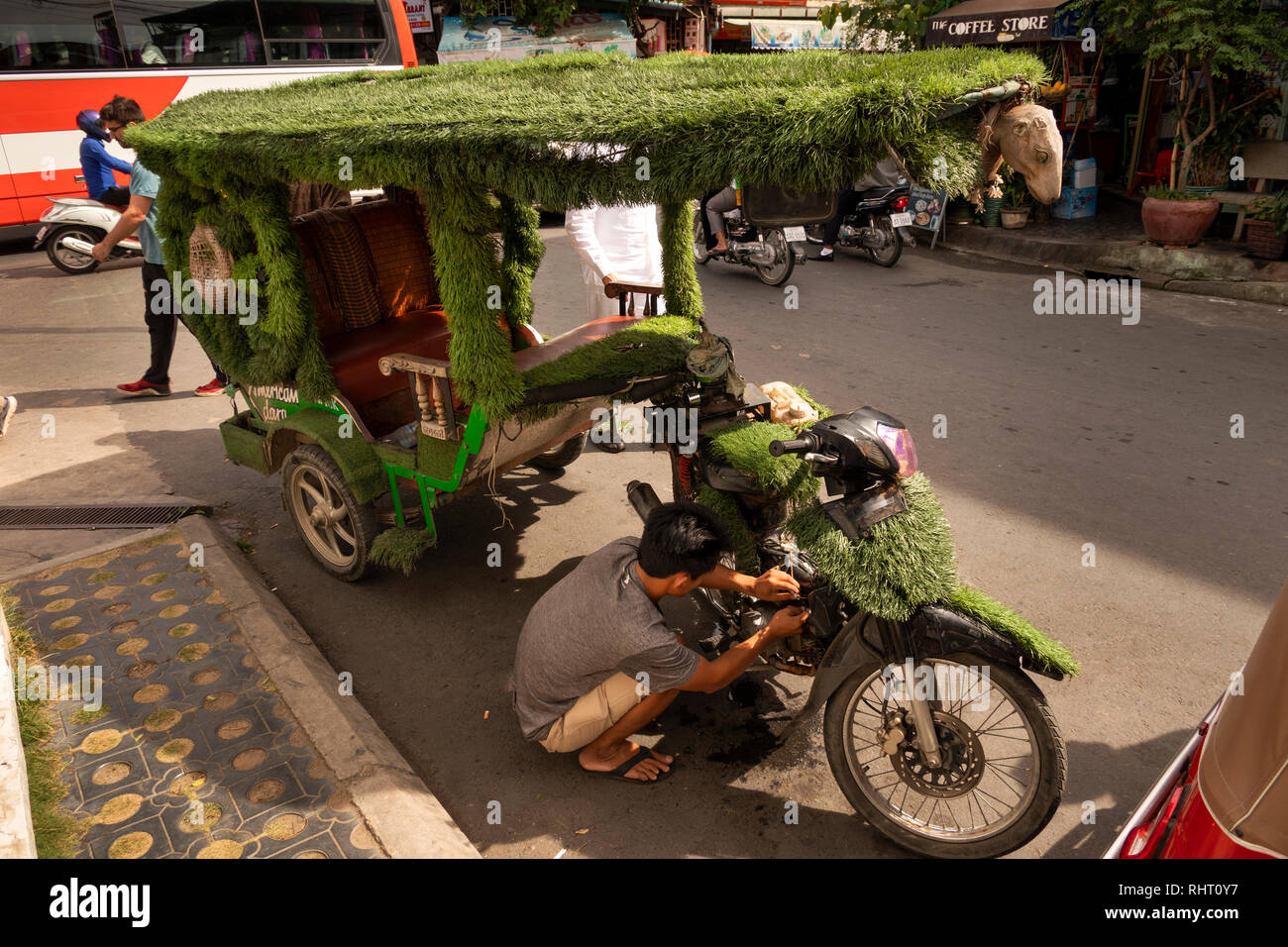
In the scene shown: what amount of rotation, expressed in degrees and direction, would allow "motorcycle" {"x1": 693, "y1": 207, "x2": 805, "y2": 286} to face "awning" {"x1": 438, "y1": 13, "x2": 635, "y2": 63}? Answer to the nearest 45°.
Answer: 0° — it already faces it

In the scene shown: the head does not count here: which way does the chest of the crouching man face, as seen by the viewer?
to the viewer's right

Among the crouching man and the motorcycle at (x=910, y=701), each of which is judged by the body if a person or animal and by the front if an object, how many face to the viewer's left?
0

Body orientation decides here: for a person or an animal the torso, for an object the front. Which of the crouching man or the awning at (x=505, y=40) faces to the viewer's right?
the crouching man

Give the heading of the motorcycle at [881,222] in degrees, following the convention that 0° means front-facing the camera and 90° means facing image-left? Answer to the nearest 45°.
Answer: approximately 135°

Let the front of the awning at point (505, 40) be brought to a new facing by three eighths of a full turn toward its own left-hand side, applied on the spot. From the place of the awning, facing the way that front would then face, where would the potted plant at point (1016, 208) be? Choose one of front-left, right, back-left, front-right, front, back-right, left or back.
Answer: right

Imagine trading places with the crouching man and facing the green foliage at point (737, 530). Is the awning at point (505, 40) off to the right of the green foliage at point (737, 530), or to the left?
left

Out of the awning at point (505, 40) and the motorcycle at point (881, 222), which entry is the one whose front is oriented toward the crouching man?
the awning

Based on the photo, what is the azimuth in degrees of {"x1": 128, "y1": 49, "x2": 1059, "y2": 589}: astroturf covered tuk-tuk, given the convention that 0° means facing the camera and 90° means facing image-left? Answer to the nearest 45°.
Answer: approximately 315°

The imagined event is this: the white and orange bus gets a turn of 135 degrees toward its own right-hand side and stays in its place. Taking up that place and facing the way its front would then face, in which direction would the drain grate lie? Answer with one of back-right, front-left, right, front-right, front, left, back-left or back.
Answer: back-right

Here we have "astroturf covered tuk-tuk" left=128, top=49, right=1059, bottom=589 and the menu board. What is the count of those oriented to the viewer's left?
0
